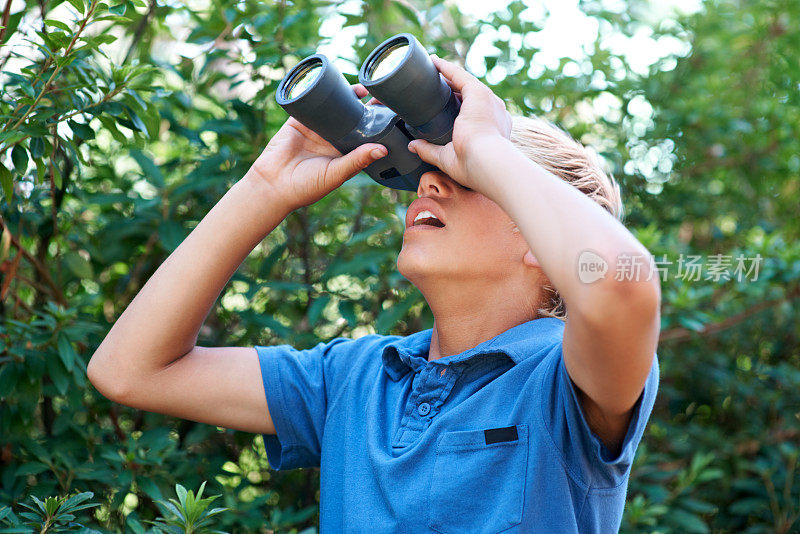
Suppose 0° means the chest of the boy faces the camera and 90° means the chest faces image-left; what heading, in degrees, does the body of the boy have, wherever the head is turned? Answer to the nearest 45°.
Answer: approximately 45°
